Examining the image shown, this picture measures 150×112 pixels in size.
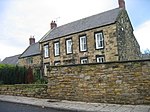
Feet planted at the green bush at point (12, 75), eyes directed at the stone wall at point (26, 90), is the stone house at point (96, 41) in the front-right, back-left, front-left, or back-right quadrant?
back-left

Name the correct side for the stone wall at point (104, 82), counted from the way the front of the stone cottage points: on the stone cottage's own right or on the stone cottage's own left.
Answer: on the stone cottage's own left

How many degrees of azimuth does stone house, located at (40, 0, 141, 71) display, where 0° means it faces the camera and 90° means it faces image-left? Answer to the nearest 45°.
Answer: approximately 45°

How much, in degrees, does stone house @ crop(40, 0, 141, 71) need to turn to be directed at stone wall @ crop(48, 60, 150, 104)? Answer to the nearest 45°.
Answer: approximately 45° to its left

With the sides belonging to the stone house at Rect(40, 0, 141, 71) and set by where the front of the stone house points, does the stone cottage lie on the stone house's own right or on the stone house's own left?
on the stone house's own right

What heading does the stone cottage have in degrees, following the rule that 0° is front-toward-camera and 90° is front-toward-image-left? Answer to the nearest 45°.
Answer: approximately 45°

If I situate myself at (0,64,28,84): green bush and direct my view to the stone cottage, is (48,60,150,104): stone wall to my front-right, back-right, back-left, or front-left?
back-right

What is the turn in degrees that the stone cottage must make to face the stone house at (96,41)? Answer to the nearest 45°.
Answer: approximately 90° to its left
